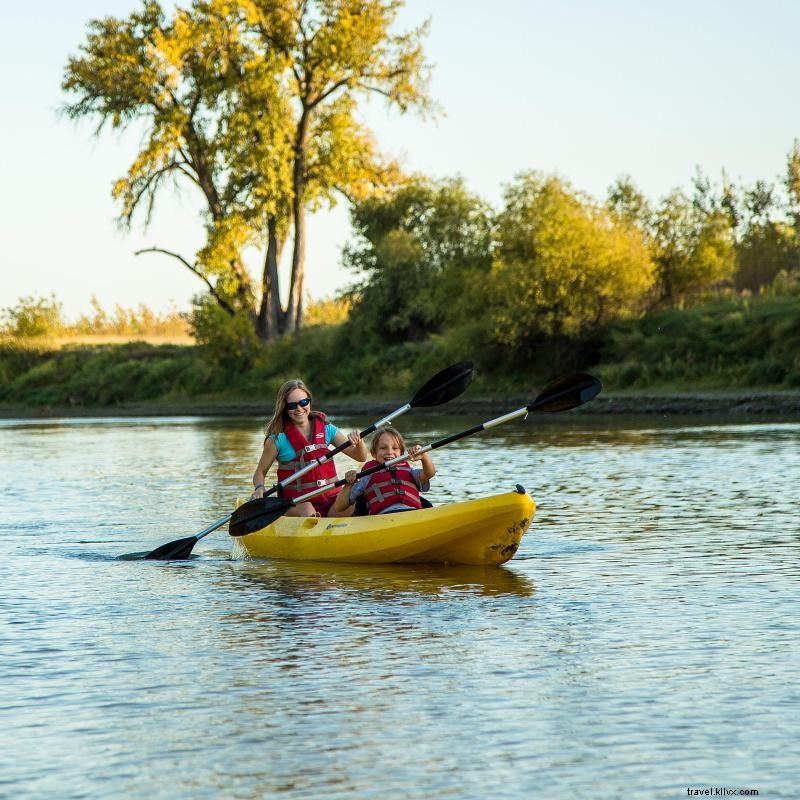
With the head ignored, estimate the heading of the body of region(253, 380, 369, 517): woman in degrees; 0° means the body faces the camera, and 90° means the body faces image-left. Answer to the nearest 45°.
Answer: approximately 315°

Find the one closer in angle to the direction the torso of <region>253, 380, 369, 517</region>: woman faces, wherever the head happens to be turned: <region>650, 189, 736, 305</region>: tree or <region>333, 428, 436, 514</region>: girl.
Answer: the girl

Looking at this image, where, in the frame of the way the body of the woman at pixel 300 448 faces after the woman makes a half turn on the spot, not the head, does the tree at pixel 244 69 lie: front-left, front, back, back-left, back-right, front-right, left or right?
front-right

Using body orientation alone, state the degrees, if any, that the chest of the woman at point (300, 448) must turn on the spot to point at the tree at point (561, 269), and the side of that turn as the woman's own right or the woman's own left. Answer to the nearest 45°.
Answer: approximately 135° to the woman's own left

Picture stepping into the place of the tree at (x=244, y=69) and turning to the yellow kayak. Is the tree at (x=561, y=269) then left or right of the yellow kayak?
left

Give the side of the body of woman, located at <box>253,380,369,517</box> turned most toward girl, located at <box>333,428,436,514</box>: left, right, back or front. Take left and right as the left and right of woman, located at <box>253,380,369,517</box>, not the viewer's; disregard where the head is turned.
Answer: front
